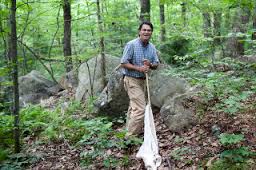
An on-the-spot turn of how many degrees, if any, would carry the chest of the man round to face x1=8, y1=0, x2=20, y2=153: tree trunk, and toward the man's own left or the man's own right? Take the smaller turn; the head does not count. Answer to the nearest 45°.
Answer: approximately 135° to the man's own right

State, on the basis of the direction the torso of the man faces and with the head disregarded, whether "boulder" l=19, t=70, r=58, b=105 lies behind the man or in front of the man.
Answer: behind

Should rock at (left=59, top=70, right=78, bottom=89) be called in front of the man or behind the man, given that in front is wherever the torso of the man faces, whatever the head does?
behind

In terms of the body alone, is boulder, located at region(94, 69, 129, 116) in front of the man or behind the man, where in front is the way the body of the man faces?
behind
